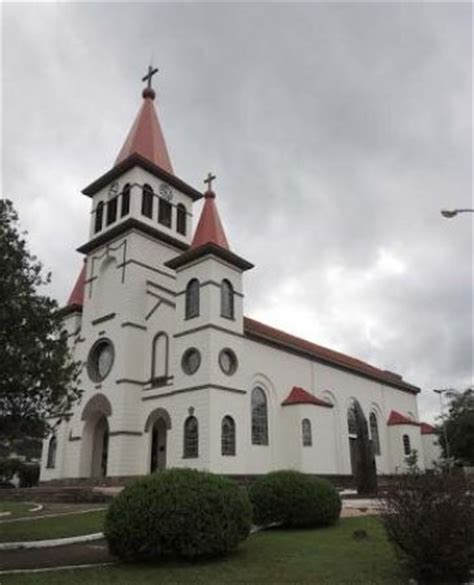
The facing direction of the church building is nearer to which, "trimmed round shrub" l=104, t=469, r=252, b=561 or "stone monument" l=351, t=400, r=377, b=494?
the trimmed round shrub

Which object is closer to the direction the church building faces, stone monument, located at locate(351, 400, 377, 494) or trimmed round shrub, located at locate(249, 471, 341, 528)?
the trimmed round shrub

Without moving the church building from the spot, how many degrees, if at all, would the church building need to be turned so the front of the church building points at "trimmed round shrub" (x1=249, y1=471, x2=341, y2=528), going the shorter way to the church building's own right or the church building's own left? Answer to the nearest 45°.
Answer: approximately 45° to the church building's own left

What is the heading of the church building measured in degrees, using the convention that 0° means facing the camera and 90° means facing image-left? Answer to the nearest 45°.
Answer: approximately 45°

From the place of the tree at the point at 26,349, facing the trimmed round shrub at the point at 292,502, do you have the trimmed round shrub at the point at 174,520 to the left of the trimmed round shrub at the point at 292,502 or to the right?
right

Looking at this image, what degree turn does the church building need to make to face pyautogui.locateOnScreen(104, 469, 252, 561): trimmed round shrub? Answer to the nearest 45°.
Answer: approximately 45° to its left
